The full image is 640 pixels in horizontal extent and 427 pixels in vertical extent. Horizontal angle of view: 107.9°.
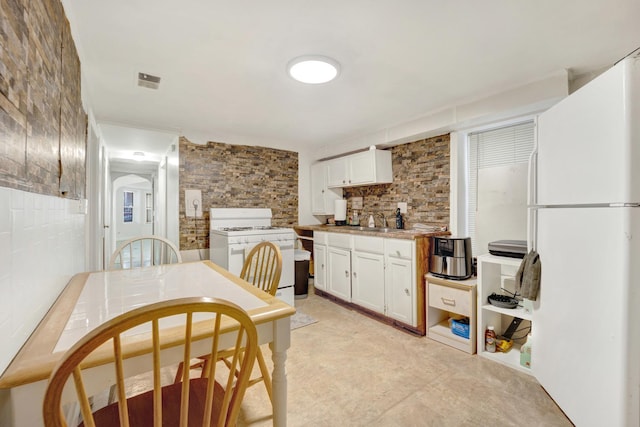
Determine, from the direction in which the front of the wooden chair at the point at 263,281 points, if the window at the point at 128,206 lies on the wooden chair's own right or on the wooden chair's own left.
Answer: on the wooden chair's own right

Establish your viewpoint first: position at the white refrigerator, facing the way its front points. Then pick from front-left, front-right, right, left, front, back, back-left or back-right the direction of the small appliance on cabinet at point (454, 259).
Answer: right

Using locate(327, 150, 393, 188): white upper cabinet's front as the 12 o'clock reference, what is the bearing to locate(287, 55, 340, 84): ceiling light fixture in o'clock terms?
The ceiling light fixture is roughly at 11 o'clock from the white upper cabinet.

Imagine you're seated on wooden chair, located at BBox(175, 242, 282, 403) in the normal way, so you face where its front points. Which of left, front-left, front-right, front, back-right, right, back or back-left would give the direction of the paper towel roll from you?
back

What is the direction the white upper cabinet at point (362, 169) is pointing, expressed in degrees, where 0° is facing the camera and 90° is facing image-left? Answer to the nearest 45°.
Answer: approximately 45°

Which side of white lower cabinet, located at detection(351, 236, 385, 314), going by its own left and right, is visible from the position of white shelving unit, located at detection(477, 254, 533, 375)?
left

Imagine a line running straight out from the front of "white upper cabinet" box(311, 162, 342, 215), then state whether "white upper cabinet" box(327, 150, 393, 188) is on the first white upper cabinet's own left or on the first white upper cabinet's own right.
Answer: on the first white upper cabinet's own left

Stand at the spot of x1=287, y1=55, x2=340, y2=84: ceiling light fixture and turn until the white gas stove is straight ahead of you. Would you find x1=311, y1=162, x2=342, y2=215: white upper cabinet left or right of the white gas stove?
right
